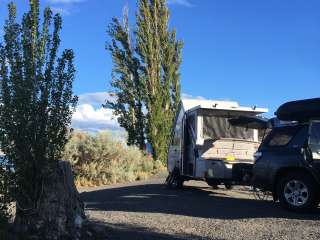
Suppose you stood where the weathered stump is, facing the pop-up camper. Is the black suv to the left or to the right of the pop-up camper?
right

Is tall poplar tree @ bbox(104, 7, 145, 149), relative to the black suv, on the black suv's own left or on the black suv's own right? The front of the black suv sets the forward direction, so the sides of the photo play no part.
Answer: on the black suv's own left

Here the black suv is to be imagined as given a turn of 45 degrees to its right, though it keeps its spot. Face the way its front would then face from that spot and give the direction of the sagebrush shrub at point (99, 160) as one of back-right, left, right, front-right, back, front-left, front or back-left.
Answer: back

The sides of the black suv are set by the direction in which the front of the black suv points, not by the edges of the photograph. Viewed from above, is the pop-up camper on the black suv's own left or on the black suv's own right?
on the black suv's own left

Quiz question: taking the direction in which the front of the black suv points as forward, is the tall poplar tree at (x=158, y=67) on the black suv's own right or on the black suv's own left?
on the black suv's own left
